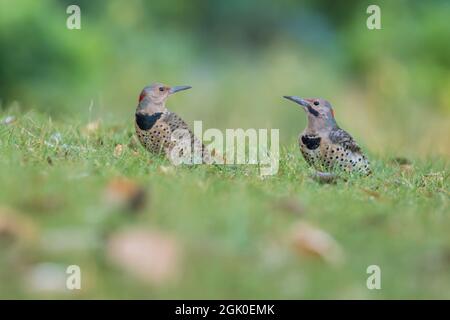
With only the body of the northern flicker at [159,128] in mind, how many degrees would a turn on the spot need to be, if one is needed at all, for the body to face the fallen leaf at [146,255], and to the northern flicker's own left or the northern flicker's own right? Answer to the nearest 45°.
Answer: approximately 45° to the northern flicker's own left

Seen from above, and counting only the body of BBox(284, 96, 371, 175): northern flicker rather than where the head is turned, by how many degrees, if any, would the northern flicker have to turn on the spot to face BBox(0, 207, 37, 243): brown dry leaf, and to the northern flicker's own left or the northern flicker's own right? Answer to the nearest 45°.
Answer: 0° — it already faces it

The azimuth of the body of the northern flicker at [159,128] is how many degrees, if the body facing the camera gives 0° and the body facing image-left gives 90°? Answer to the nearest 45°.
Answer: approximately 45°

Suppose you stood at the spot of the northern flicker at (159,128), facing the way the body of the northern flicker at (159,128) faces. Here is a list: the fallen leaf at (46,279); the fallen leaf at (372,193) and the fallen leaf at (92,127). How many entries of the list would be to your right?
1

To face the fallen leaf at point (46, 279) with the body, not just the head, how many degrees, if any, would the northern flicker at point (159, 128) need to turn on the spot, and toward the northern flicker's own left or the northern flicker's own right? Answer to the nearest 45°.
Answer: approximately 45° to the northern flicker's own left

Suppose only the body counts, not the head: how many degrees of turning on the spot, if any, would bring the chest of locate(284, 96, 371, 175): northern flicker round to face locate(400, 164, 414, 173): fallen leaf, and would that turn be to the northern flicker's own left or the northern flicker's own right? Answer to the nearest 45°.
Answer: approximately 180°

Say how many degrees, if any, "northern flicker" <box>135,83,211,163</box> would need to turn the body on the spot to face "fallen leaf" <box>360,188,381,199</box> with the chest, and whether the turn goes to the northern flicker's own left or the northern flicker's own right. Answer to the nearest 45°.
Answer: approximately 90° to the northern flicker's own left

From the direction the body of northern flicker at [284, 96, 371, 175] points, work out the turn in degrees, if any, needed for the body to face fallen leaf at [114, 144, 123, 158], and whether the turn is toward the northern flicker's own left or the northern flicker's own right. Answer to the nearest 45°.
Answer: approximately 45° to the northern flicker's own right

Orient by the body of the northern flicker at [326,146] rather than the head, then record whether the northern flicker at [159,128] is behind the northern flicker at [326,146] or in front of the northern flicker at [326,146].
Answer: in front

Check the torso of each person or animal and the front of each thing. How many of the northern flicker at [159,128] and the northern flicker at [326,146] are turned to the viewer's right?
0

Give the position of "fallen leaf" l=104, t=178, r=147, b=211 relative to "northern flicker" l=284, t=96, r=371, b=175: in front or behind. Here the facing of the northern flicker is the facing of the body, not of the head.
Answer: in front
